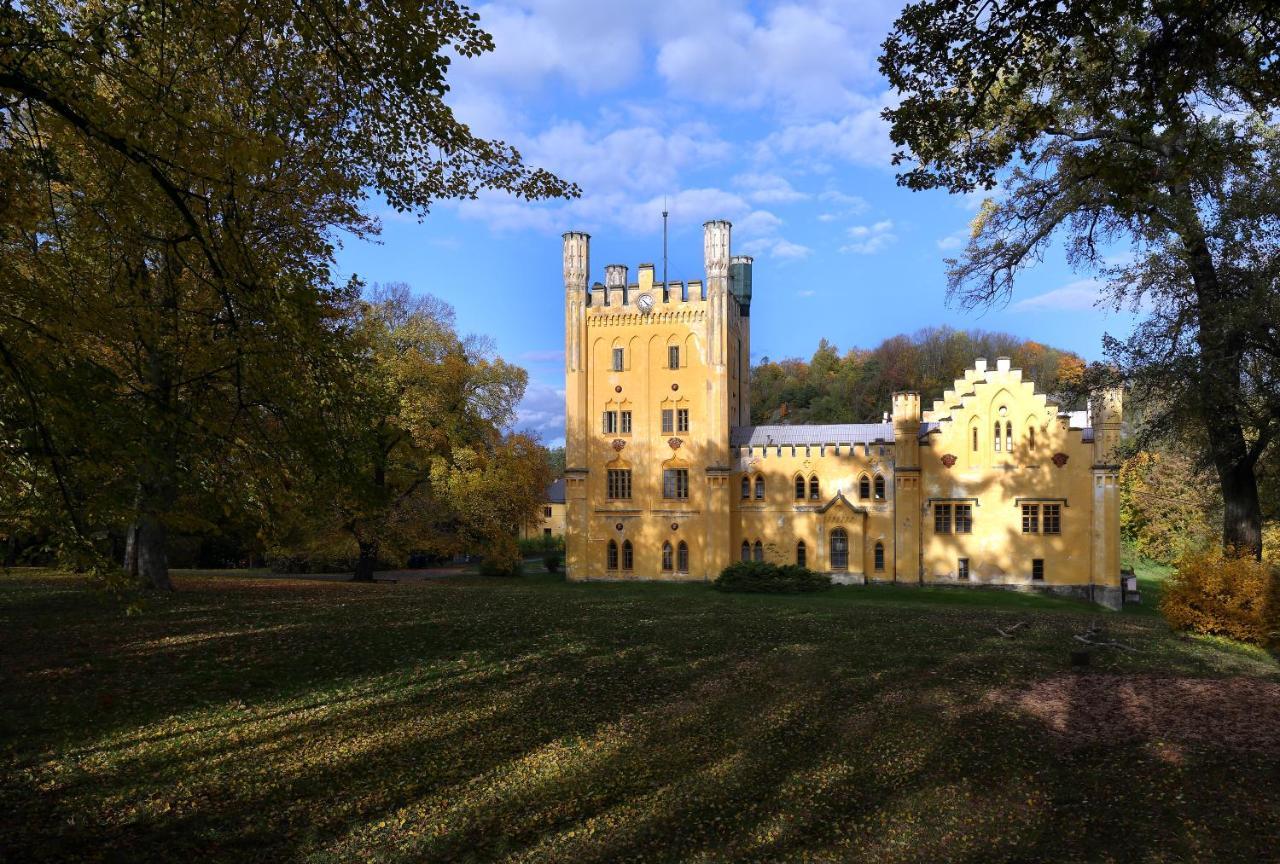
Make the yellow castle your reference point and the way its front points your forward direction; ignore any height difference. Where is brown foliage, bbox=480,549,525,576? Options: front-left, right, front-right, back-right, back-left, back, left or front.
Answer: right

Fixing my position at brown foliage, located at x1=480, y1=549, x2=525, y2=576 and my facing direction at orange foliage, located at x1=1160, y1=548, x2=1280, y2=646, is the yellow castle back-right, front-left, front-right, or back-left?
front-left

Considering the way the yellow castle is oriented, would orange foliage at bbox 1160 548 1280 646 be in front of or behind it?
in front

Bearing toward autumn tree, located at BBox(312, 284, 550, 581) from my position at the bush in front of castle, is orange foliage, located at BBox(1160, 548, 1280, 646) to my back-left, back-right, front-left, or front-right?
back-left

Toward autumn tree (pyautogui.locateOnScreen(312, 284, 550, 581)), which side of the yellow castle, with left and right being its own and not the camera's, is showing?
right

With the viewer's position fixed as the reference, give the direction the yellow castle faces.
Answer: facing the viewer
